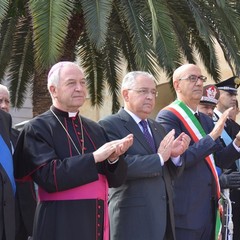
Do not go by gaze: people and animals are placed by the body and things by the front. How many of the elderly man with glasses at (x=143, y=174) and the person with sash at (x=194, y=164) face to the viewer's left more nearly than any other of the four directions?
0

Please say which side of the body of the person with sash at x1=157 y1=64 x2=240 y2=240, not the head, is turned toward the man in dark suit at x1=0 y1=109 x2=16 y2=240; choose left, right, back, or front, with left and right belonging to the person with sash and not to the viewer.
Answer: right

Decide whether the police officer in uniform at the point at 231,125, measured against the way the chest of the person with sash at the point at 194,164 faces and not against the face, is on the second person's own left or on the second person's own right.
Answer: on the second person's own left

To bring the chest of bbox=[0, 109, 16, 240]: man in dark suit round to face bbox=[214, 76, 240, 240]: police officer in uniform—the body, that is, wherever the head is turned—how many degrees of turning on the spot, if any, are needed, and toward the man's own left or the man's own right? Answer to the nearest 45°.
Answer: approximately 90° to the man's own left

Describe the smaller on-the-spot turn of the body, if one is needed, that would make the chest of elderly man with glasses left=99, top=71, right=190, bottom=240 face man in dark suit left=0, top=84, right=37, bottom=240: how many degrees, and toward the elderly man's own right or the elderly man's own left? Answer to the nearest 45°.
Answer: approximately 135° to the elderly man's own right

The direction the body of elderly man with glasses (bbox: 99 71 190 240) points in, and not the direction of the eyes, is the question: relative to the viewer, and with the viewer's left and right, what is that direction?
facing the viewer and to the right of the viewer

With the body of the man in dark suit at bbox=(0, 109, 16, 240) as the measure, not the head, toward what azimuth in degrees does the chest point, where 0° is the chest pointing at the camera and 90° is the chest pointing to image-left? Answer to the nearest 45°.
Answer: approximately 315°
